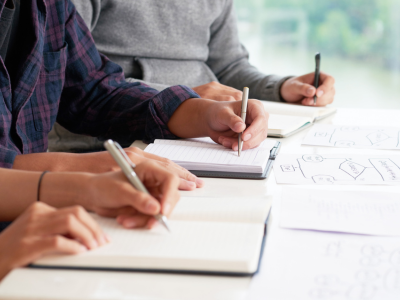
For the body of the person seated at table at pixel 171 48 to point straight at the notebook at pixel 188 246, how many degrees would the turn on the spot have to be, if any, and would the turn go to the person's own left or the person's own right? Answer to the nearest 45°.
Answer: approximately 45° to the person's own right

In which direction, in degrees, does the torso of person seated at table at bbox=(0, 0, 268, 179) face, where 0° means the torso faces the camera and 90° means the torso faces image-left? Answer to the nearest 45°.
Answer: approximately 315°

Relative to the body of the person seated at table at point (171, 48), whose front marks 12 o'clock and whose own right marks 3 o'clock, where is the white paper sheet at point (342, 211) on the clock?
The white paper sheet is roughly at 1 o'clock from the person seated at table.

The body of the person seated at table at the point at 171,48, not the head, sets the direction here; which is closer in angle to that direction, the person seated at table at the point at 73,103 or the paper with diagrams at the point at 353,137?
the paper with diagrams

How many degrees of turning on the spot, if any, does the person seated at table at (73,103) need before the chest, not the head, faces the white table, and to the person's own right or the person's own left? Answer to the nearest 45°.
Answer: approximately 45° to the person's own right

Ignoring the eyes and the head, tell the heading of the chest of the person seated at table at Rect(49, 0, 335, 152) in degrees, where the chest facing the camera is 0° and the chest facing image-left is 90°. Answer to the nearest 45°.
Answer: approximately 315°
